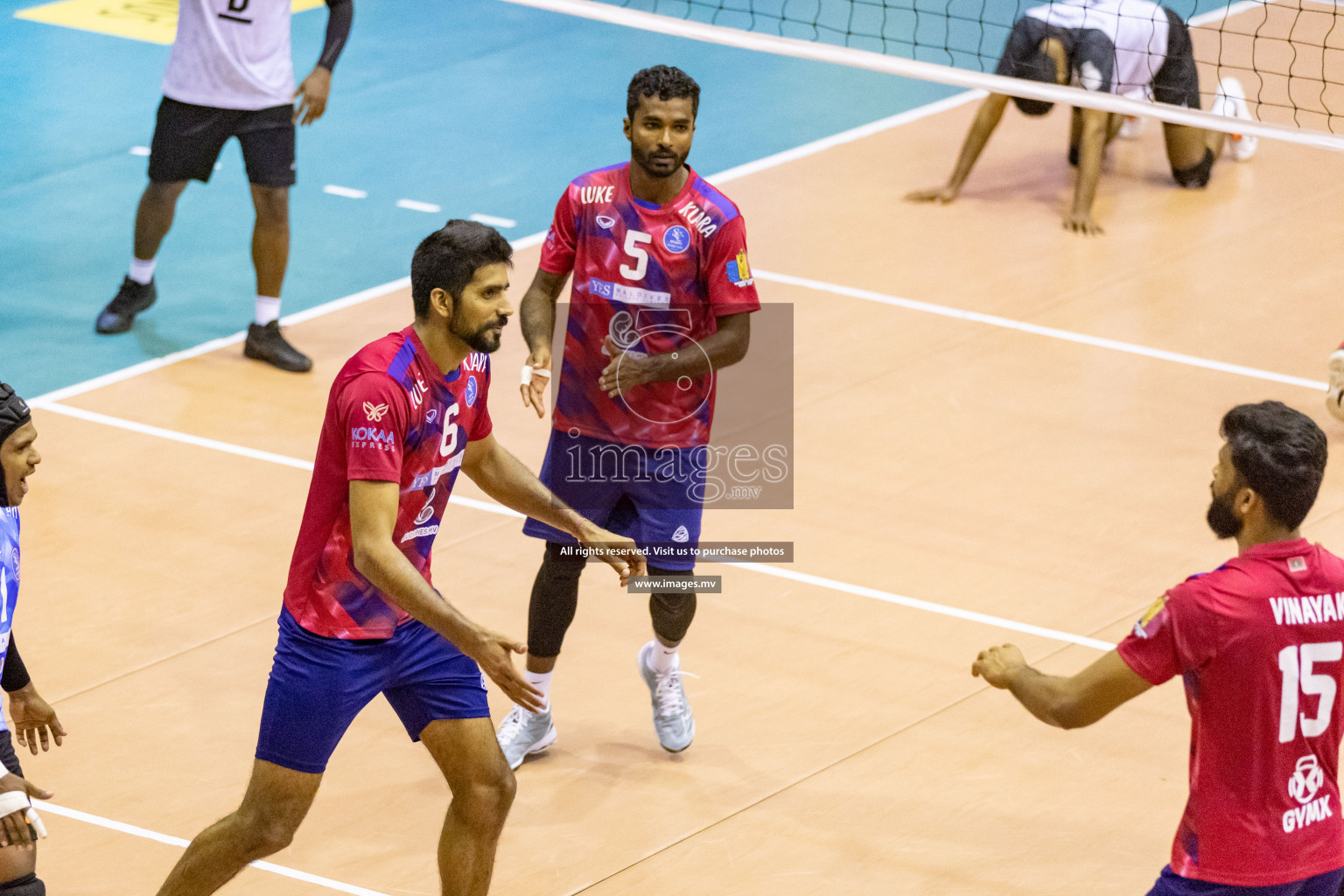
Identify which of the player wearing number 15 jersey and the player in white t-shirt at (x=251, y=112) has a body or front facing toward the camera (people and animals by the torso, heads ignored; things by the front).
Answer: the player in white t-shirt

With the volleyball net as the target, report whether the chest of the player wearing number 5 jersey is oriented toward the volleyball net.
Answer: no

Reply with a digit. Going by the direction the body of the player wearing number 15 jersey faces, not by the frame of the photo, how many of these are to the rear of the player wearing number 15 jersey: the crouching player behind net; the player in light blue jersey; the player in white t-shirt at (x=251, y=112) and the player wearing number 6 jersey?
0

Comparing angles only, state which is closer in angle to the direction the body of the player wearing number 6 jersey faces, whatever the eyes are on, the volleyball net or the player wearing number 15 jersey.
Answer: the player wearing number 15 jersey

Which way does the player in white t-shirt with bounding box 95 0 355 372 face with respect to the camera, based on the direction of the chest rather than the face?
toward the camera

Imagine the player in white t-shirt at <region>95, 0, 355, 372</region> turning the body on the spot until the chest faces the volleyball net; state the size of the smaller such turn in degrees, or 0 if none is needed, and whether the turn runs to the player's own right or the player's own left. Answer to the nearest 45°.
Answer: approximately 135° to the player's own left

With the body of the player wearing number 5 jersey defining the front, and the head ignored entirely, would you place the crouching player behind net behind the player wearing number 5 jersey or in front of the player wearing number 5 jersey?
behind

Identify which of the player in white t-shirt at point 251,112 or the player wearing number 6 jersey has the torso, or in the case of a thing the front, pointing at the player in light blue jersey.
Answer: the player in white t-shirt

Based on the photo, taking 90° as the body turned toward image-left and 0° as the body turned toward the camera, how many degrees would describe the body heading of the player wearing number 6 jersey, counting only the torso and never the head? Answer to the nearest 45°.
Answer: approximately 315°

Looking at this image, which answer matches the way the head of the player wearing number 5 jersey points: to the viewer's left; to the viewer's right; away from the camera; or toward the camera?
toward the camera

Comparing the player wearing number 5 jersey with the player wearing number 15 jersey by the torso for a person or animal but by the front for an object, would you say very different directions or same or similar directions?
very different directions

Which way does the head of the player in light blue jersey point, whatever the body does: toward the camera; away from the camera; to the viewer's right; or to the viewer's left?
to the viewer's right

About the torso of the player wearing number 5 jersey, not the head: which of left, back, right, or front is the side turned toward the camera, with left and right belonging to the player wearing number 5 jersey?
front

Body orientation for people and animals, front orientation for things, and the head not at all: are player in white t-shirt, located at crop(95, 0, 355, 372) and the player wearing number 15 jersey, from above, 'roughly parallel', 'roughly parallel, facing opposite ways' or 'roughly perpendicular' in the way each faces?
roughly parallel, facing opposite ways

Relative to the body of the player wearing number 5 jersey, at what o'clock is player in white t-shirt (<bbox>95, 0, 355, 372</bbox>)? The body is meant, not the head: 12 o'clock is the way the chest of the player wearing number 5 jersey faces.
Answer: The player in white t-shirt is roughly at 5 o'clock from the player wearing number 5 jersey.

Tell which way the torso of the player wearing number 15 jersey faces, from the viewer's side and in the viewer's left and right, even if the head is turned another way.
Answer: facing away from the viewer and to the left of the viewer

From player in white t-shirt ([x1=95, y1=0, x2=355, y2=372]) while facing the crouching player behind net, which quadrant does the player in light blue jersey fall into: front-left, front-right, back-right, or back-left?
back-right

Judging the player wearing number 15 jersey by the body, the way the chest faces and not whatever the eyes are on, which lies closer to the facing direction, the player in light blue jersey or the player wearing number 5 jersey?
the player wearing number 5 jersey

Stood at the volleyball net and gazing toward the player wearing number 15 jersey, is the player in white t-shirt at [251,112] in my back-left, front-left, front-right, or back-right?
front-right

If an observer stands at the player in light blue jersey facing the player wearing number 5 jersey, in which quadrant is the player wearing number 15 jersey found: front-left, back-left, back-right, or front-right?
front-right

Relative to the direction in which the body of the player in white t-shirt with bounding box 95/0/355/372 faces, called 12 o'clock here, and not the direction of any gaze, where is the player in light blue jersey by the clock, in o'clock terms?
The player in light blue jersey is roughly at 12 o'clock from the player in white t-shirt.

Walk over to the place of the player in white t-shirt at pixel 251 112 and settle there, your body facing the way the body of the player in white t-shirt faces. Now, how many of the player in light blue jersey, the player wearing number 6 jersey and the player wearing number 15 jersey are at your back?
0

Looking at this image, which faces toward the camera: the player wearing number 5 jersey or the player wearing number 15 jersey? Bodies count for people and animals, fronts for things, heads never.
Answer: the player wearing number 5 jersey
